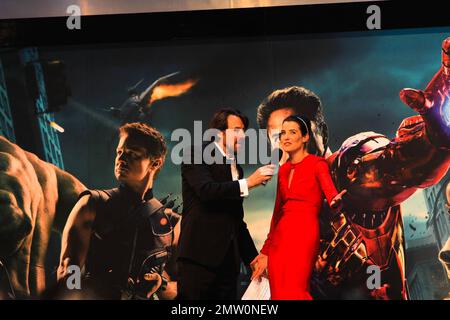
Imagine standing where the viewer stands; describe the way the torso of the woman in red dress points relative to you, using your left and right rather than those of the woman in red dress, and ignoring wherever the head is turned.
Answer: facing the viewer and to the left of the viewer

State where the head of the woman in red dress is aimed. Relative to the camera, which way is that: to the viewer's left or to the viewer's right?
to the viewer's left

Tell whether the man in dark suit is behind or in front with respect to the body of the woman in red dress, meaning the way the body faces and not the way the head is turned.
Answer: in front
